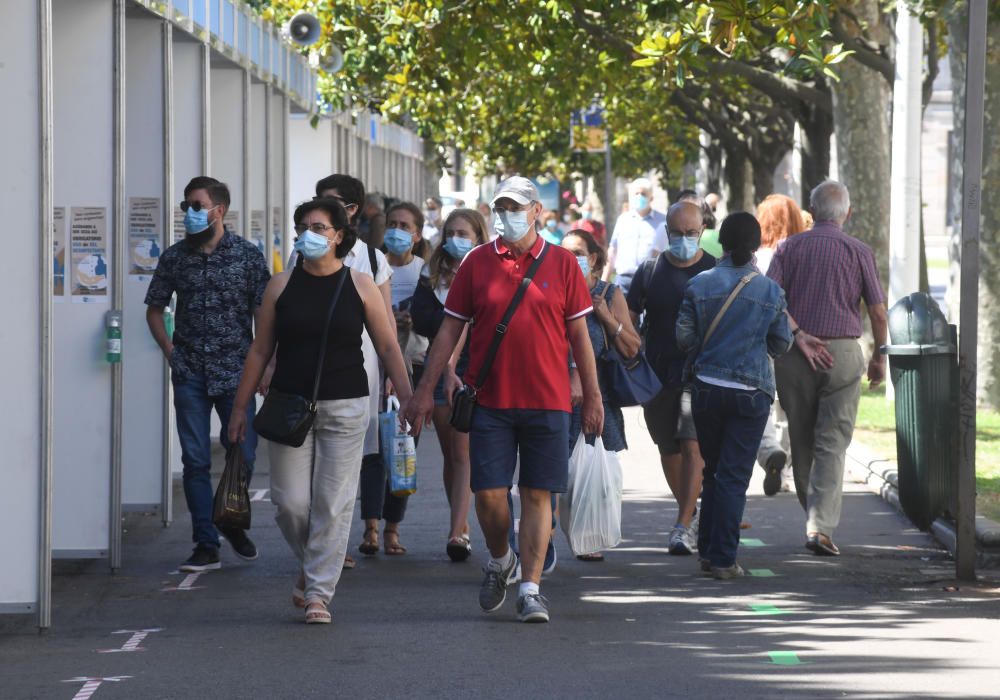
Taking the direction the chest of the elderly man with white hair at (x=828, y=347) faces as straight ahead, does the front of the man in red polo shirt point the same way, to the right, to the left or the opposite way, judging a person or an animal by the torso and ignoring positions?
the opposite way

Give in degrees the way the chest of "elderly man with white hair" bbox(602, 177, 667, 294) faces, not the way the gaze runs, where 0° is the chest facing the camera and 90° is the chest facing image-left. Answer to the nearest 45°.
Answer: approximately 0°

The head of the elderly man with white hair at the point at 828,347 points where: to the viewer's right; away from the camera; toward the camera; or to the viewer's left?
away from the camera

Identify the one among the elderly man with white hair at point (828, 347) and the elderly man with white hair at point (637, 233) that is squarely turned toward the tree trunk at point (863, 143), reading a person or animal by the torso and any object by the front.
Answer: the elderly man with white hair at point (828, 347)

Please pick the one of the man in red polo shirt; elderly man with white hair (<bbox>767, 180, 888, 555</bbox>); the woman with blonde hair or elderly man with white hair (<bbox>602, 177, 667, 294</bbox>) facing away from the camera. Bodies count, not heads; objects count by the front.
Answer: elderly man with white hair (<bbox>767, 180, 888, 555</bbox>)

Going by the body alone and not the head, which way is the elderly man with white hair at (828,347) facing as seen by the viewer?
away from the camera

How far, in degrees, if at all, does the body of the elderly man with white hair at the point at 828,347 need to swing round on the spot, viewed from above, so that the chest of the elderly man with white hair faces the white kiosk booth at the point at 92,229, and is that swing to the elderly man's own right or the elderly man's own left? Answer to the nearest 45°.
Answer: approximately 90° to the elderly man's own left

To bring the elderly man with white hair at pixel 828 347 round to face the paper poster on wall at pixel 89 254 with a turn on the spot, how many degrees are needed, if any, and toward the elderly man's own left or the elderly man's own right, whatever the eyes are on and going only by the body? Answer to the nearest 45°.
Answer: approximately 90° to the elderly man's own left

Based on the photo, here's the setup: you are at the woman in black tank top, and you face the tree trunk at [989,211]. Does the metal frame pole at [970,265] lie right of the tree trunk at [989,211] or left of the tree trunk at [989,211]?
right

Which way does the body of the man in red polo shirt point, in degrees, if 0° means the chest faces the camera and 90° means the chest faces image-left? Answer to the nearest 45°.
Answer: approximately 0°

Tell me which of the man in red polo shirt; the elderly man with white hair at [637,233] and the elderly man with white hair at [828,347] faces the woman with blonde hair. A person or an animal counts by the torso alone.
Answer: the elderly man with white hair at [637,233]

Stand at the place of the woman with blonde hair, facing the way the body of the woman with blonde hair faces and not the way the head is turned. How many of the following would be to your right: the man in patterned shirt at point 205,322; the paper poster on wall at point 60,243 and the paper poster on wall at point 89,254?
3
